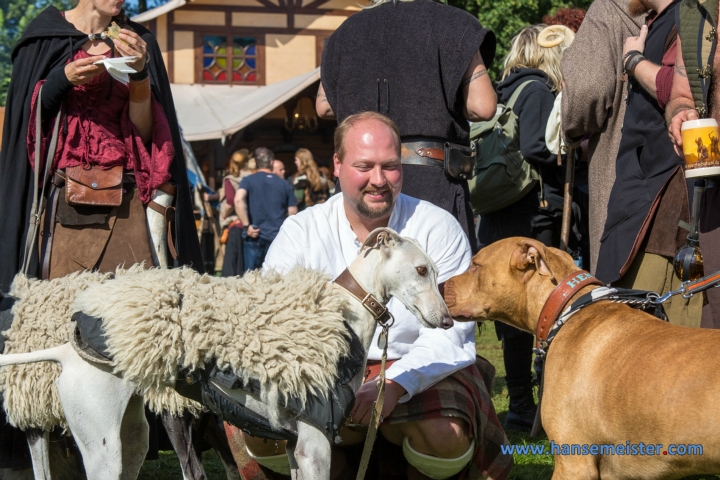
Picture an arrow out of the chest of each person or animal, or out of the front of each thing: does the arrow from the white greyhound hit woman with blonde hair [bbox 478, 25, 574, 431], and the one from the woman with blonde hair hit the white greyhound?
no

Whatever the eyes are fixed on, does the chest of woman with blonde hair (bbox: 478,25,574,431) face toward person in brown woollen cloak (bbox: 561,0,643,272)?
no

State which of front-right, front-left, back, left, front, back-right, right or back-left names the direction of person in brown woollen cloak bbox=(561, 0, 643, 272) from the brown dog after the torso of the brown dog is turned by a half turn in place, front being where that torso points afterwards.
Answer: left

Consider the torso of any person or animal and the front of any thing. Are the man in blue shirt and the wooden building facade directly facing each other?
yes

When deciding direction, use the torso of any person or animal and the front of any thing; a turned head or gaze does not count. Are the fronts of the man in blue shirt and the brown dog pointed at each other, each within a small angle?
no

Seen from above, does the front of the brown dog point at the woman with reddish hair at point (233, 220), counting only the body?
no

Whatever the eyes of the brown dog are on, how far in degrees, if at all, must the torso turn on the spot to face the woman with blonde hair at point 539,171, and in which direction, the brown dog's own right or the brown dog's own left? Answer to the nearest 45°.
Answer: approximately 90° to the brown dog's own right

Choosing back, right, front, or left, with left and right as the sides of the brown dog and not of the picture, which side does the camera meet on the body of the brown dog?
left

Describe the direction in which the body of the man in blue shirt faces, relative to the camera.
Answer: away from the camera

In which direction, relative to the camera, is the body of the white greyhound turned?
to the viewer's right

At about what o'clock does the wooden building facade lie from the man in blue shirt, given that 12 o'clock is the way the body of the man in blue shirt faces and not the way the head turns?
The wooden building facade is roughly at 12 o'clock from the man in blue shirt.

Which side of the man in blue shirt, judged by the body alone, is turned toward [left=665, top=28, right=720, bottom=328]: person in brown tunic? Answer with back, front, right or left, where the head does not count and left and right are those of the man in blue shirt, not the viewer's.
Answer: back

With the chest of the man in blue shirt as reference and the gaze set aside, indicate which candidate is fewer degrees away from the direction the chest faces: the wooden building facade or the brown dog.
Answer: the wooden building facade

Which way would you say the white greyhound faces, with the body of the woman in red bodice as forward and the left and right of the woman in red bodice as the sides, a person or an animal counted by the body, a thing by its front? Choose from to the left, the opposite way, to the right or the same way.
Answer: to the left

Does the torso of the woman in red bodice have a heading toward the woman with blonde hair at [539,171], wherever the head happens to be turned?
no

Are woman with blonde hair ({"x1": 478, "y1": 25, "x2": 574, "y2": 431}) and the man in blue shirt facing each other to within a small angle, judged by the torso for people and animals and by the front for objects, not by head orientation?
no

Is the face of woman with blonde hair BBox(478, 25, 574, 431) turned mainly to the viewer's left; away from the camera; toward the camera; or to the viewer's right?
away from the camera

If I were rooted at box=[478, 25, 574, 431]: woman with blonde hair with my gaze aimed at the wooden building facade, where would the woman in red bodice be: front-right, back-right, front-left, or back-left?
back-left

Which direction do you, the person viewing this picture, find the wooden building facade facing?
facing the viewer

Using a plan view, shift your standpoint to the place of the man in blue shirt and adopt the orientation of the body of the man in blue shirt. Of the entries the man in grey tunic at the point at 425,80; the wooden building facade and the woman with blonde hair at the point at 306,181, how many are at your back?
1

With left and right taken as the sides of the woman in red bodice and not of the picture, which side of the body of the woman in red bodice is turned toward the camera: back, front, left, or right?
front
